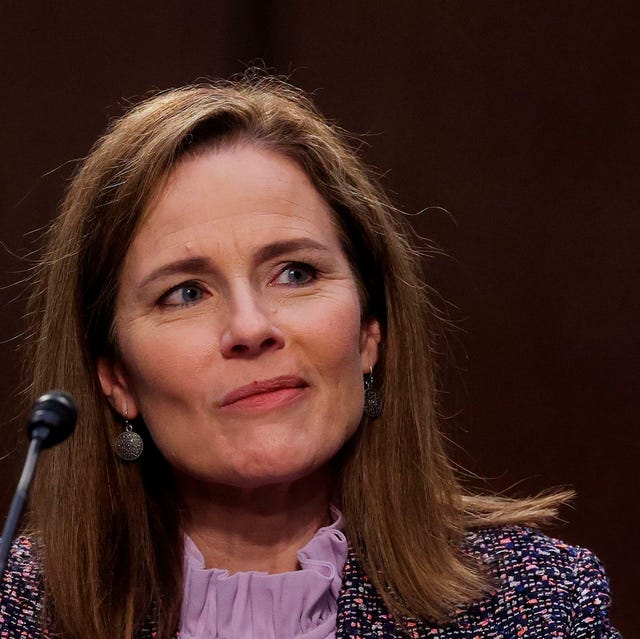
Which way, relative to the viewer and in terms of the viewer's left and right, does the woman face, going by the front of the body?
facing the viewer
